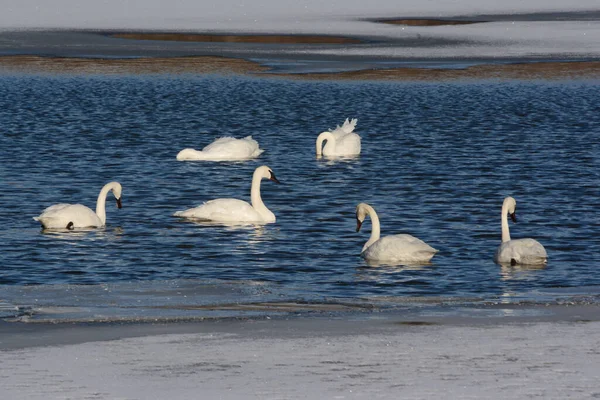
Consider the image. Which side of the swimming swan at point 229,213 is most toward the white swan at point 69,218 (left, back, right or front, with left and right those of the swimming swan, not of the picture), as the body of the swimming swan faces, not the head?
back

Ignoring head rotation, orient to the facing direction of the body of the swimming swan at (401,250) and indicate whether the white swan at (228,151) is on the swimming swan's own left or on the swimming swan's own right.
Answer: on the swimming swan's own right

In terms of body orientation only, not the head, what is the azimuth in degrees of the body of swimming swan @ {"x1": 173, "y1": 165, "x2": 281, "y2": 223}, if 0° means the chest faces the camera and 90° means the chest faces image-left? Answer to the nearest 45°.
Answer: approximately 270°

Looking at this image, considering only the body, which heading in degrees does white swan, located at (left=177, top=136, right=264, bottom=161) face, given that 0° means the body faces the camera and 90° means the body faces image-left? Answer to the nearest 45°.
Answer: approximately 90°

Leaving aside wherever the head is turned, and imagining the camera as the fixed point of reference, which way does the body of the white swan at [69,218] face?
to the viewer's right

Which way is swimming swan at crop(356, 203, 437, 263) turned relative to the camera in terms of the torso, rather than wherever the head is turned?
to the viewer's left

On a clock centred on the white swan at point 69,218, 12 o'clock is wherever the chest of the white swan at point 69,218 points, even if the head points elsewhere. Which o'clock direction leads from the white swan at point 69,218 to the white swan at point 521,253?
the white swan at point 521,253 is roughly at 1 o'clock from the white swan at point 69,218.

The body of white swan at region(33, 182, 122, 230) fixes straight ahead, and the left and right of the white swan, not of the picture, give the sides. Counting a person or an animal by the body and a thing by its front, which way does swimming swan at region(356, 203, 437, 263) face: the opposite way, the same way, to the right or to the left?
the opposite way

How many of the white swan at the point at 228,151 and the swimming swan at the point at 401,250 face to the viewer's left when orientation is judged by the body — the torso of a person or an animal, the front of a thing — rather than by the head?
2
